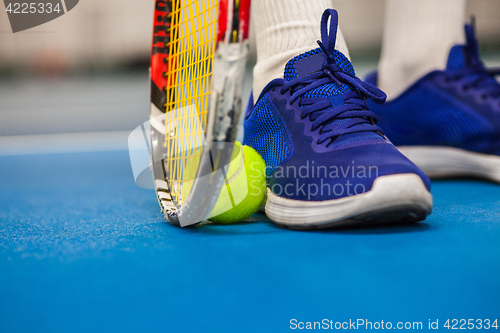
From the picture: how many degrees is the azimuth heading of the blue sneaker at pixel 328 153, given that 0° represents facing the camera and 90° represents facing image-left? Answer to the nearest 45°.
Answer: approximately 315°

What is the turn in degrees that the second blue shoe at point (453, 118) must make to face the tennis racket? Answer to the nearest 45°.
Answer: approximately 135° to its right
